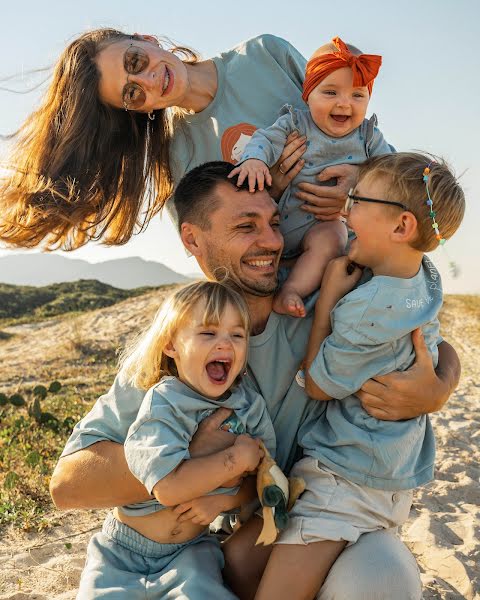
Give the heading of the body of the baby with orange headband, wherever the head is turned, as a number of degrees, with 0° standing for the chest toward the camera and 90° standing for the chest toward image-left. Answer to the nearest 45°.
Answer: approximately 0°

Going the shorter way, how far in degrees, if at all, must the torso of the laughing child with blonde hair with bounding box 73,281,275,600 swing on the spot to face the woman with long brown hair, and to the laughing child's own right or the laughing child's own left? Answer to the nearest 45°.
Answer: approximately 135° to the laughing child's own left

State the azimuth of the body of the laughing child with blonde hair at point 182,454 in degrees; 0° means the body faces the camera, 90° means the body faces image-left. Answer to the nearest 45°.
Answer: approximately 315°

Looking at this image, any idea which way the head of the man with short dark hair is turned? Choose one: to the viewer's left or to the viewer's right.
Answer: to the viewer's right

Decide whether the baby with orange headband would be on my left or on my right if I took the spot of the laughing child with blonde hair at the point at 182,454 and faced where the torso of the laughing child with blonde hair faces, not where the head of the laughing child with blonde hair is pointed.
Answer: on my left
